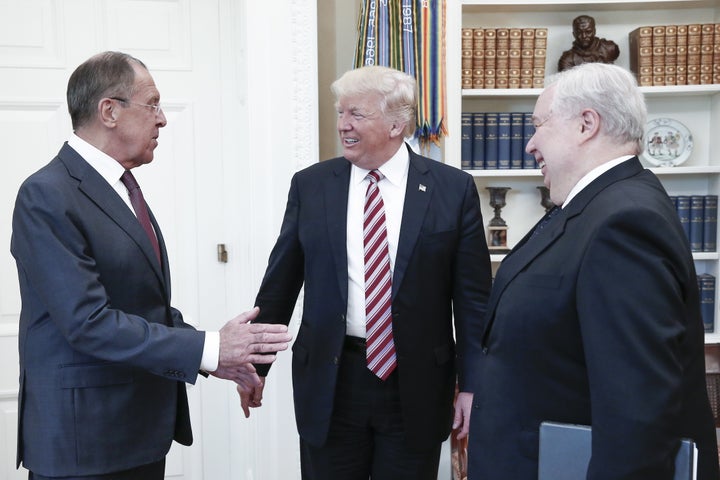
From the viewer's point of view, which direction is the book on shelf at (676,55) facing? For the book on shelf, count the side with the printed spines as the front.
toward the camera

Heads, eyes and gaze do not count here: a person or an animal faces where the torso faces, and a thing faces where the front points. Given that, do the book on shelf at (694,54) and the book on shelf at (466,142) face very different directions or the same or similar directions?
same or similar directions

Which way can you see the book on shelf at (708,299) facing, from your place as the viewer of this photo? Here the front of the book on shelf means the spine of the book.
facing the viewer

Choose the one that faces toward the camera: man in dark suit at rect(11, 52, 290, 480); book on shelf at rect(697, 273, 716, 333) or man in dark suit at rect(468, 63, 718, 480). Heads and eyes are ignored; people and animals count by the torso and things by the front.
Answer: the book on shelf

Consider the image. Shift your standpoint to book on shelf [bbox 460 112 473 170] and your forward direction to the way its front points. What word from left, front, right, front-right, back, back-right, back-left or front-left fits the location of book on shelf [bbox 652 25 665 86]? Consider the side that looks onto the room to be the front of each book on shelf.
left

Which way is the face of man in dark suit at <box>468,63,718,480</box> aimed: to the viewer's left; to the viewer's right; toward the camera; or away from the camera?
to the viewer's left

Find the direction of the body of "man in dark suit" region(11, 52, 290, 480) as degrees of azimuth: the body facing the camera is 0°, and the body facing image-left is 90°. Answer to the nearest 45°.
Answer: approximately 270°

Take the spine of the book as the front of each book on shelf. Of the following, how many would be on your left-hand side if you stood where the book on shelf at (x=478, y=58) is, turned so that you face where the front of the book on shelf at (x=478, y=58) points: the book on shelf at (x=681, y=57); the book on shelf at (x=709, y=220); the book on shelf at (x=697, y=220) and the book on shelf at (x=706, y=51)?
4

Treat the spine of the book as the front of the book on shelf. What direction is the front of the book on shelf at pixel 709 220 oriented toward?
toward the camera

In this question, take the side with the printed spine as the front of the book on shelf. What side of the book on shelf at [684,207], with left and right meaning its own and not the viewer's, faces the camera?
front

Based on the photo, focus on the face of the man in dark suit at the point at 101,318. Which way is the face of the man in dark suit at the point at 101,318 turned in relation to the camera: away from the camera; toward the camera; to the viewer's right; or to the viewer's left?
to the viewer's right
